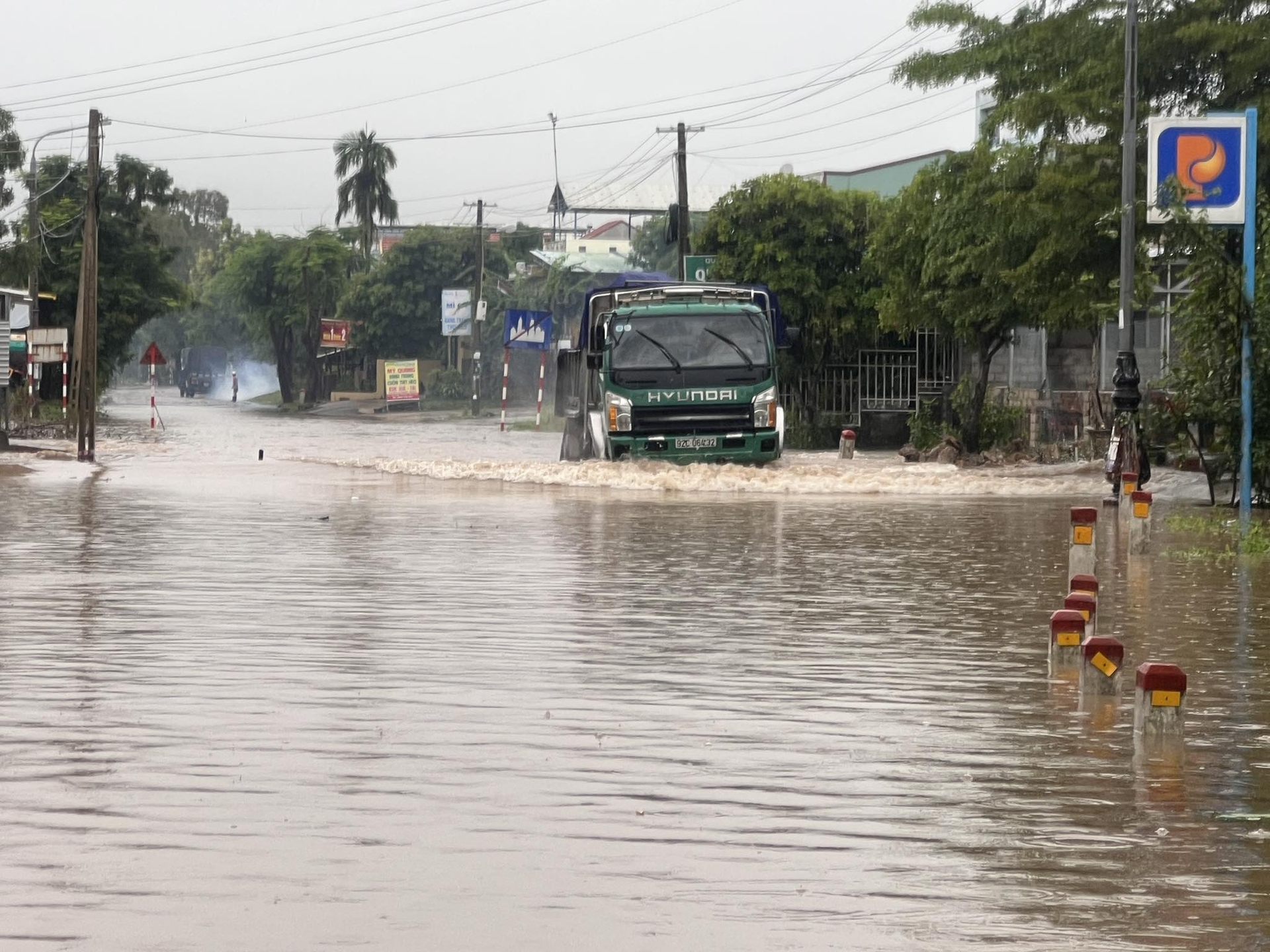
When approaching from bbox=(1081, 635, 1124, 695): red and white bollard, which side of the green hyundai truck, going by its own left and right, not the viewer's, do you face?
front

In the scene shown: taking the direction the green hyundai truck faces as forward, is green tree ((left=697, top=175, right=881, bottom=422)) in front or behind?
behind

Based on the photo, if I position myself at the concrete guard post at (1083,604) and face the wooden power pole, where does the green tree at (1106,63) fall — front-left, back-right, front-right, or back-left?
front-right

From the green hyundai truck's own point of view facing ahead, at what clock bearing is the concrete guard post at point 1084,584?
The concrete guard post is roughly at 12 o'clock from the green hyundai truck.

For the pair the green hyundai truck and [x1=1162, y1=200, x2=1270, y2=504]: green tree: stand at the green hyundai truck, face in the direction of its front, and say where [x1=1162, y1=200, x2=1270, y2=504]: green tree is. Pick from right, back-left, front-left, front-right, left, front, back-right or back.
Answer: front-left

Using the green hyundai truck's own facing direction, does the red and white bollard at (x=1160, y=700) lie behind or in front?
in front

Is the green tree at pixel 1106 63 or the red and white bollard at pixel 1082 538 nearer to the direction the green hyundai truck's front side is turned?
the red and white bollard

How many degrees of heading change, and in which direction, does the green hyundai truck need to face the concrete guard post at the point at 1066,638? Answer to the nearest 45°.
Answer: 0° — it already faces it

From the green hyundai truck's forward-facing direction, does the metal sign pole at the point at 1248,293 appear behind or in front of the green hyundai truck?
in front

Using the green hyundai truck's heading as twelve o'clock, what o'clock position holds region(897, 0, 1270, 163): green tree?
The green tree is roughly at 9 o'clock from the green hyundai truck.

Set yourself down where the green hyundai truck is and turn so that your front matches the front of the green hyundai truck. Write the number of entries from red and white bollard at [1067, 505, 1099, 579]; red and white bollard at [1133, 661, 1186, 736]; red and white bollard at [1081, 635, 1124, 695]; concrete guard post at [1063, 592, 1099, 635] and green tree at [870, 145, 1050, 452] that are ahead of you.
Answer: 4

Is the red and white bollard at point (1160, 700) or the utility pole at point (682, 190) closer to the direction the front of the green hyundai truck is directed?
the red and white bollard

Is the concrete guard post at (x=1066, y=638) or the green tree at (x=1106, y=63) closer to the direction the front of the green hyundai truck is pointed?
the concrete guard post

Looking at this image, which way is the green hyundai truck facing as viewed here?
toward the camera

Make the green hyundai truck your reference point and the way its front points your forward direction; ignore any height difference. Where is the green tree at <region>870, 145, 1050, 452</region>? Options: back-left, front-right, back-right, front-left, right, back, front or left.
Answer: back-left
